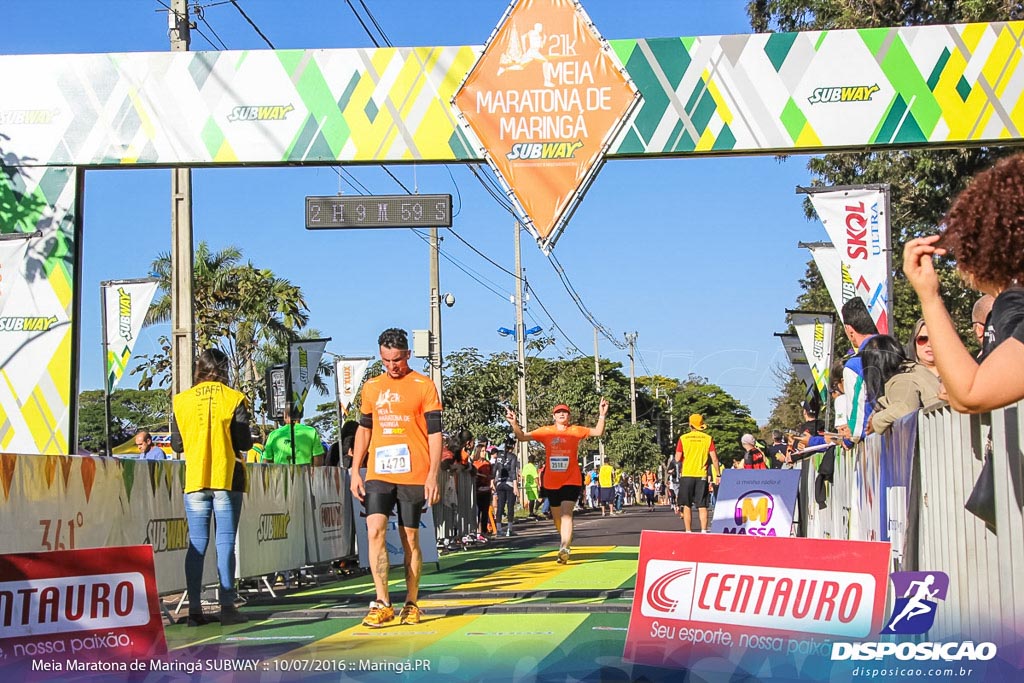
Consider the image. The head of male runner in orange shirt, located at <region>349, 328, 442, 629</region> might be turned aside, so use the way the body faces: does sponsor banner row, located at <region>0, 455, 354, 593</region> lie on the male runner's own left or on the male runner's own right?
on the male runner's own right

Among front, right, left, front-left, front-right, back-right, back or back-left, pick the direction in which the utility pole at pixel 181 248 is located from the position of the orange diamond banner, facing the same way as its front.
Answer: back-right

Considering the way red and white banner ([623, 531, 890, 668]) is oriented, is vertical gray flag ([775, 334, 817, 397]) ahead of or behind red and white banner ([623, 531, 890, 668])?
behind

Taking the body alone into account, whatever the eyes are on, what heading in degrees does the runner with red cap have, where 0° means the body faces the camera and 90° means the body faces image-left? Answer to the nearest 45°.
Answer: approximately 0°

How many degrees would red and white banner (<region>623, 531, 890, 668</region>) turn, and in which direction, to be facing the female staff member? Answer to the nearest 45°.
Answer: approximately 135° to its right

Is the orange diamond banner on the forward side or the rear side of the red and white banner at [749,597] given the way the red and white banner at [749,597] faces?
on the rear side

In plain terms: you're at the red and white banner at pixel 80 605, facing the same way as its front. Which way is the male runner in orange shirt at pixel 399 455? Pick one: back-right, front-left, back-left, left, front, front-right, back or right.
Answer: back-left

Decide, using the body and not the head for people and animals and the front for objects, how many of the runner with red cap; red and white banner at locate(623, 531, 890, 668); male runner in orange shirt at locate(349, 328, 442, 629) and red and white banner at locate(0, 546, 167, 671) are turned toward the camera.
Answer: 4

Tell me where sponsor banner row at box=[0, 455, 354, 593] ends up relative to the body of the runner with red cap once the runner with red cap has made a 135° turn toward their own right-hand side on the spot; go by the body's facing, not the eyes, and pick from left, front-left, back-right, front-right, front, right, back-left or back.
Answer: left

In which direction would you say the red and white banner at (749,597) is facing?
toward the camera

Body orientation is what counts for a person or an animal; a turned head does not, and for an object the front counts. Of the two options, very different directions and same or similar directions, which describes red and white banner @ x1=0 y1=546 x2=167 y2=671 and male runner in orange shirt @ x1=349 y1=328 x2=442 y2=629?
same or similar directions

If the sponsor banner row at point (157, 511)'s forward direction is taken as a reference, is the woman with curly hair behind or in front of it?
in front

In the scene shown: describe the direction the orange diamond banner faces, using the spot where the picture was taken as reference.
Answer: facing the viewer

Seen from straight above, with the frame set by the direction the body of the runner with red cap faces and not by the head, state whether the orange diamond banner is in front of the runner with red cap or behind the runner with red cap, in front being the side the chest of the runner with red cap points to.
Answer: in front

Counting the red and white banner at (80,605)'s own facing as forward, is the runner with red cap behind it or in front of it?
behind

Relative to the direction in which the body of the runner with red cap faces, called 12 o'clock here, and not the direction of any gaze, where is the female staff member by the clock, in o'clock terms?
The female staff member is roughly at 1 o'clock from the runner with red cap.

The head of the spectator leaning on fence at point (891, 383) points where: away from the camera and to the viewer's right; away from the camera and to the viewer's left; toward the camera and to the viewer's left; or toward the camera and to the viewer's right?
away from the camera and to the viewer's left

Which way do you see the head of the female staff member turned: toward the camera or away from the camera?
away from the camera

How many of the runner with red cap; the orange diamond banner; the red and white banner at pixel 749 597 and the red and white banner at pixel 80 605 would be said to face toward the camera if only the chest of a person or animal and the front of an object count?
4
